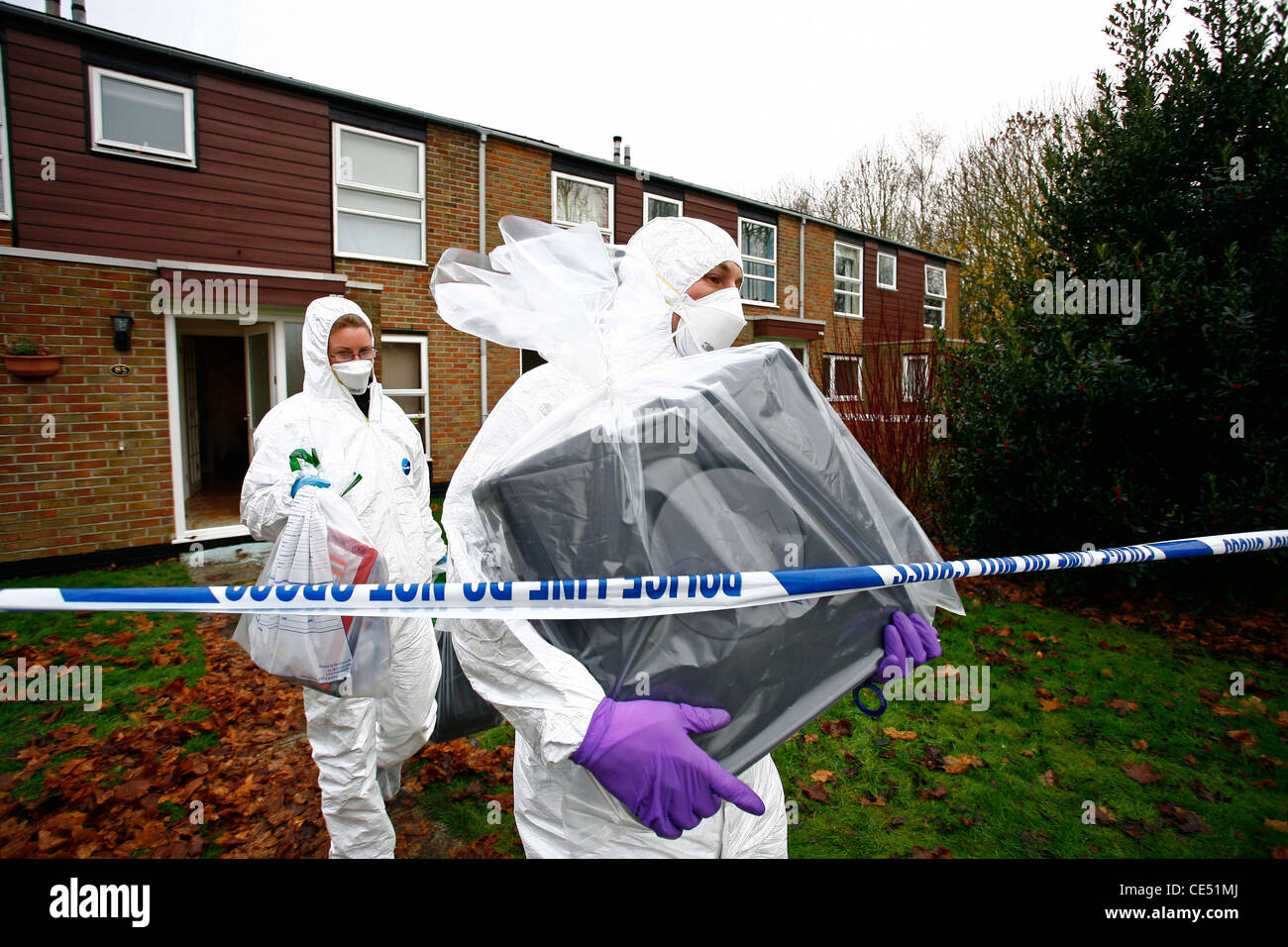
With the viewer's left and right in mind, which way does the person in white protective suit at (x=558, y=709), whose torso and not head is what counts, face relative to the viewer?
facing the viewer and to the right of the viewer

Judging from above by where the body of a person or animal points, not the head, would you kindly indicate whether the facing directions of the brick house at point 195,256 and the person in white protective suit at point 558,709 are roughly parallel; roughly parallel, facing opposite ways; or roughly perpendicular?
roughly parallel

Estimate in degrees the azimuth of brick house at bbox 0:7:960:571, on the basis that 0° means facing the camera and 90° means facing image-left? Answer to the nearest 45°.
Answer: approximately 315°

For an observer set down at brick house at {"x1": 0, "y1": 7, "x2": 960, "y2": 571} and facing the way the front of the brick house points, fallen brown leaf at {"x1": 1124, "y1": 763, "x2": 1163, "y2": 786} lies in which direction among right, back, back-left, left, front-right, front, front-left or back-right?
front

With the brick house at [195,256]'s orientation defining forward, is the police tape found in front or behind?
in front

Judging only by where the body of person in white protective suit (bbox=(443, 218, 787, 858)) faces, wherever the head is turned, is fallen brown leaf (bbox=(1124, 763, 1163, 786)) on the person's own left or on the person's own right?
on the person's own left

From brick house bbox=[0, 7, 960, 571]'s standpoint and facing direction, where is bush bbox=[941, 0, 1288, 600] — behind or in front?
in front

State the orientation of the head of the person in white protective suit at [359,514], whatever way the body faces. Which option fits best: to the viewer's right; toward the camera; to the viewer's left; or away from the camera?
toward the camera

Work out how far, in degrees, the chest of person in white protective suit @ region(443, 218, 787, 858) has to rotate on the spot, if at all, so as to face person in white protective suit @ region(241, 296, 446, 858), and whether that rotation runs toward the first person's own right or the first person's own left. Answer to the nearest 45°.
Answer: approximately 180°

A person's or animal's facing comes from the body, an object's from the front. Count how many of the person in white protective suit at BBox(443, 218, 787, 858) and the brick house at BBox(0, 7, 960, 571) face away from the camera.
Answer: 0

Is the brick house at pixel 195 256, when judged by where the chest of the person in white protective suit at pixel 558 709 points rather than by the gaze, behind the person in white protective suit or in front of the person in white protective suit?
behind
